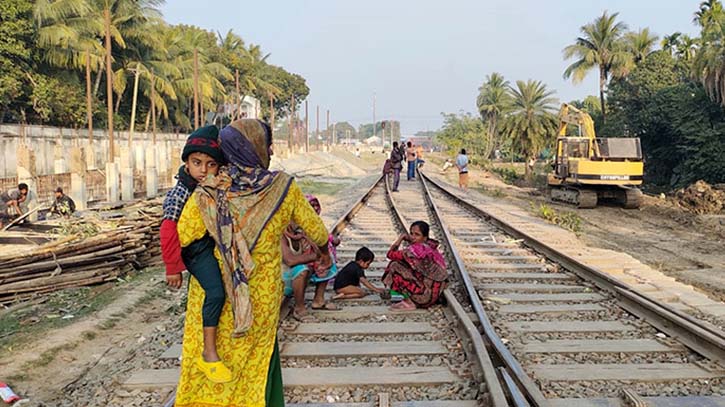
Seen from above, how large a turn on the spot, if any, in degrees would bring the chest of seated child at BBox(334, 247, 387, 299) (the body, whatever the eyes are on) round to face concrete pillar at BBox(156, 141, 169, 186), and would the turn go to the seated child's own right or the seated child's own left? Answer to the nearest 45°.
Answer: approximately 135° to the seated child's own left

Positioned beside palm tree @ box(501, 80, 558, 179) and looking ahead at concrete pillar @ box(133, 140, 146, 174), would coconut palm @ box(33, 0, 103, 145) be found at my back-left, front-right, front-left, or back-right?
front-right

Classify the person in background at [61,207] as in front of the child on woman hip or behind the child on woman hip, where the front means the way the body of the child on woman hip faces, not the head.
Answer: behind

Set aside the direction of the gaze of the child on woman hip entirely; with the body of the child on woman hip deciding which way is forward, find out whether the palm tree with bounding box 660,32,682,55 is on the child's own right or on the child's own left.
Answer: on the child's own left

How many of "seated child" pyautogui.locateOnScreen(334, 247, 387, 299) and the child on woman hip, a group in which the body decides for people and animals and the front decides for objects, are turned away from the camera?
0

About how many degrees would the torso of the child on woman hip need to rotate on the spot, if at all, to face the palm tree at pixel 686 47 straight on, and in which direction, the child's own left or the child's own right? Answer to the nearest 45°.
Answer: approximately 90° to the child's own left

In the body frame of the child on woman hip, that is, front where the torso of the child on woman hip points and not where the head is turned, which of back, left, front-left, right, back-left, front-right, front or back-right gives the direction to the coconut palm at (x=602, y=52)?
left

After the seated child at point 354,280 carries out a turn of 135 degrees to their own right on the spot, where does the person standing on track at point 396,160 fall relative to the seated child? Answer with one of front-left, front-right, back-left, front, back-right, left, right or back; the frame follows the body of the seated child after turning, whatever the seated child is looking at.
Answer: back-right

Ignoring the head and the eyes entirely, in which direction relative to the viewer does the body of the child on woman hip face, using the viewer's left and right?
facing the viewer and to the right of the viewer

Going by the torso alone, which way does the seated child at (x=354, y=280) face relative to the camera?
to the viewer's right

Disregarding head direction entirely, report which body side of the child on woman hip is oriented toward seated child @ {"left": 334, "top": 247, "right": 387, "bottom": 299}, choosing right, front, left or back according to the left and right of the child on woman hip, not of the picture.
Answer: left

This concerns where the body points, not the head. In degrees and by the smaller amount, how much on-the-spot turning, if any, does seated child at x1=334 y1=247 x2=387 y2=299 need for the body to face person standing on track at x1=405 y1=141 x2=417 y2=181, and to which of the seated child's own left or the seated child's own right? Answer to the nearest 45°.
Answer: approximately 90° to the seated child's own left

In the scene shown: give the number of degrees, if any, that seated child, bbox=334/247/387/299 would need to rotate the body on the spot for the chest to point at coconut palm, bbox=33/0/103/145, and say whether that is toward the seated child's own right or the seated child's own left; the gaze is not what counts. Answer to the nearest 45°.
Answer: approximately 135° to the seated child's own left
